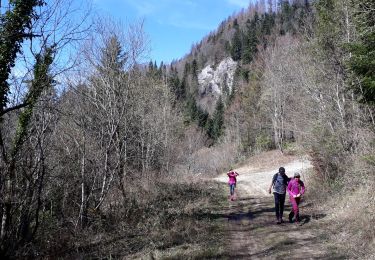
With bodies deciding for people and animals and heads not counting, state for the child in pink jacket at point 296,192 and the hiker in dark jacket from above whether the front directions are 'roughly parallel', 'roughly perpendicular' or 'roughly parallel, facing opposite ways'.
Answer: roughly parallel
